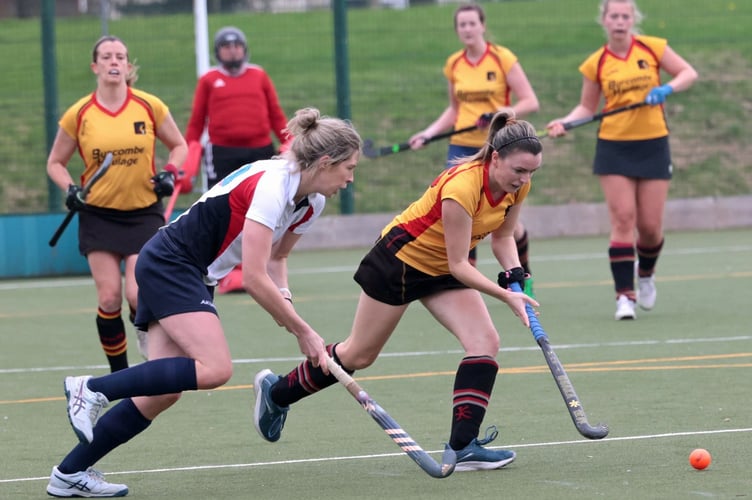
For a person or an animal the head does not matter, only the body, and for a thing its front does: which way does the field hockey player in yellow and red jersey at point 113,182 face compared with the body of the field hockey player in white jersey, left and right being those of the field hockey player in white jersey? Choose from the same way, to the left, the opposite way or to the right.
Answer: to the right

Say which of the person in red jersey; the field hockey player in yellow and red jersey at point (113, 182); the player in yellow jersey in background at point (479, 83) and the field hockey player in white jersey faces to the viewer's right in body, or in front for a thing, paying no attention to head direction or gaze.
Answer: the field hockey player in white jersey

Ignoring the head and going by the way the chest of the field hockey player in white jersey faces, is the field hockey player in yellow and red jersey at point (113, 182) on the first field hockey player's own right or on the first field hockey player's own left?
on the first field hockey player's own left

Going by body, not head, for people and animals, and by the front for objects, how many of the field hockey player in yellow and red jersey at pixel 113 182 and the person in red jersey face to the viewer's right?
0

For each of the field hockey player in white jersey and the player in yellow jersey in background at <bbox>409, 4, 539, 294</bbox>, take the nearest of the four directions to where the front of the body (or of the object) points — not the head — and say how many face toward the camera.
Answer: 1

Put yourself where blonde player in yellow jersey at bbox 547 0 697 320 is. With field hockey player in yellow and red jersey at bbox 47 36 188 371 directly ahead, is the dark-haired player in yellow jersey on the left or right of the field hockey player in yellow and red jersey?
left

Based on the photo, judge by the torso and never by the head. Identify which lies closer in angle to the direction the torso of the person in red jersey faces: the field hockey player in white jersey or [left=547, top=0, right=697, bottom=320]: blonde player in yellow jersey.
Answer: the field hockey player in white jersey

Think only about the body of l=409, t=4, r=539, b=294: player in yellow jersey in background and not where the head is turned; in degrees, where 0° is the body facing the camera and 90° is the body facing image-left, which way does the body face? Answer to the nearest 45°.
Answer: approximately 0°

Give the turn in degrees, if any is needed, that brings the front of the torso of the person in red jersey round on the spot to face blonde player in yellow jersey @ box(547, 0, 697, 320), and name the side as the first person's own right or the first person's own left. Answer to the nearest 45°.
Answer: approximately 45° to the first person's own left

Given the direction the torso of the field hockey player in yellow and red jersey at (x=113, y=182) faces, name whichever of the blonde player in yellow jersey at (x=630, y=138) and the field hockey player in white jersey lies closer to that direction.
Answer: the field hockey player in white jersey

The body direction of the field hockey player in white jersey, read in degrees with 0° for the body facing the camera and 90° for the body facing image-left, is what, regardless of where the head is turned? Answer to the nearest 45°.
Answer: approximately 270°
